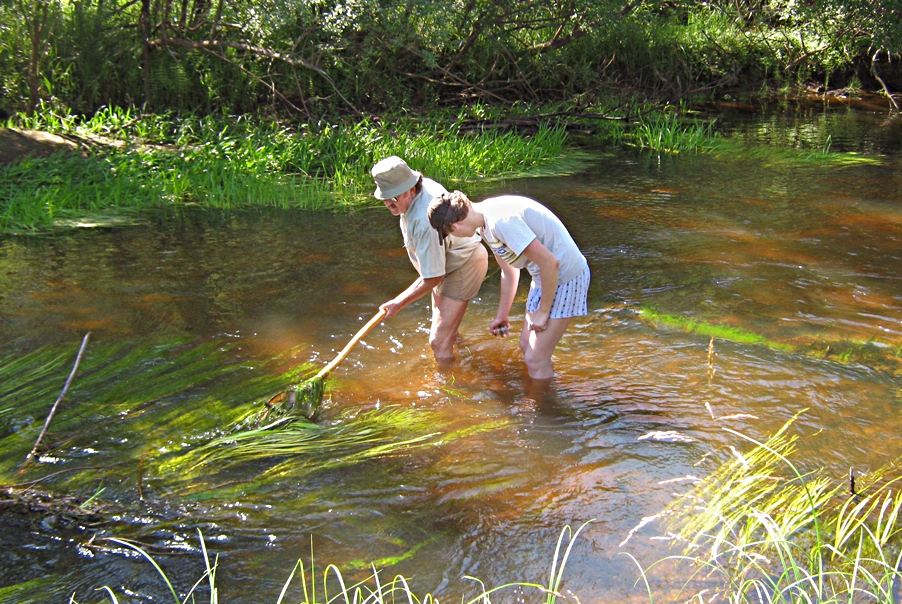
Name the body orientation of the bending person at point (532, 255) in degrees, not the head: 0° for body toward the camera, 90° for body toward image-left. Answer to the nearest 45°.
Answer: approximately 90°

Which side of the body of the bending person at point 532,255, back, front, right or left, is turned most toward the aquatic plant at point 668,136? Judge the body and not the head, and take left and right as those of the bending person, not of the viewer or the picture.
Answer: right

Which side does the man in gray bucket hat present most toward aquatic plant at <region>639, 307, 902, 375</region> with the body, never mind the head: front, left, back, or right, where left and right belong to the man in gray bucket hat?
back

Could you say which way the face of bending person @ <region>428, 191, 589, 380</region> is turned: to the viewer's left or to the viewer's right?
to the viewer's left

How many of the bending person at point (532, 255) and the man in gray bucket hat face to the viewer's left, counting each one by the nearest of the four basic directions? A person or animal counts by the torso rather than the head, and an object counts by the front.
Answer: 2

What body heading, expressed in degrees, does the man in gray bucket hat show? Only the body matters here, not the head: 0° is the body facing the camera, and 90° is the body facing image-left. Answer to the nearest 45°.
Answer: approximately 90°

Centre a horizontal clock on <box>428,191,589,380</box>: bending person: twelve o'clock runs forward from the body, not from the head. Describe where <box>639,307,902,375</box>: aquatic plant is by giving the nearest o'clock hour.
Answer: The aquatic plant is roughly at 5 o'clock from the bending person.

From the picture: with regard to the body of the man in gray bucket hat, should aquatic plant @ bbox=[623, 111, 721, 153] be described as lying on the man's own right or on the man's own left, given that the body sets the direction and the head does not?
on the man's own right

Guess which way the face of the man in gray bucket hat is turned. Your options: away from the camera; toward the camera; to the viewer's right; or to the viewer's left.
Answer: to the viewer's left
